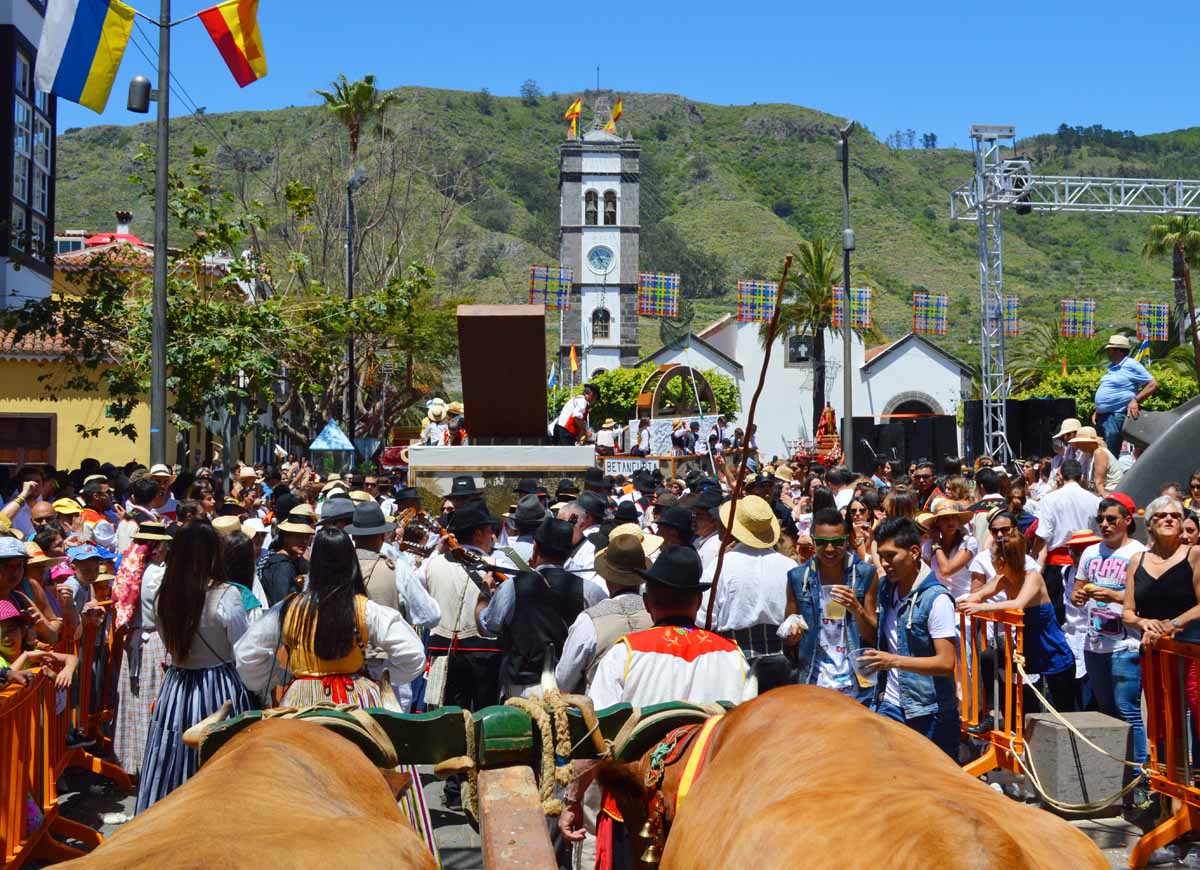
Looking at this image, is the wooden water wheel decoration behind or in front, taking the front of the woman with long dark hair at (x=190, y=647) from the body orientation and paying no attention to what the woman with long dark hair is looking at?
in front

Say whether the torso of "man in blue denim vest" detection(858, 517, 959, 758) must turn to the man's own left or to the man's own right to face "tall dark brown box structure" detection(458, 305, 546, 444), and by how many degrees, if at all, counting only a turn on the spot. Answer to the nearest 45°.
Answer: approximately 90° to the man's own right

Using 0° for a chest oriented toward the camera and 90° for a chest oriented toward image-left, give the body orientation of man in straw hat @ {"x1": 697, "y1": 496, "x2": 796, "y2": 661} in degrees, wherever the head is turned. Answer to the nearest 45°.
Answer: approximately 180°

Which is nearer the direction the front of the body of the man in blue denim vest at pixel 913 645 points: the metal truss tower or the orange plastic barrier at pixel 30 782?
the orange plastic barrier

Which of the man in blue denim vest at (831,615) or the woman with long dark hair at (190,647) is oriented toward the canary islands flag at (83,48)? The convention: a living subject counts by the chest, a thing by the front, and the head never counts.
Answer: the woman with long dark hair

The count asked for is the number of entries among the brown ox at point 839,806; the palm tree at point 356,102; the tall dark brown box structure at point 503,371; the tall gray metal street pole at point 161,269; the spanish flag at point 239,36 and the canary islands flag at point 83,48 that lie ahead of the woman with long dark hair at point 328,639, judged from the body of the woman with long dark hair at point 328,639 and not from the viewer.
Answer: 5

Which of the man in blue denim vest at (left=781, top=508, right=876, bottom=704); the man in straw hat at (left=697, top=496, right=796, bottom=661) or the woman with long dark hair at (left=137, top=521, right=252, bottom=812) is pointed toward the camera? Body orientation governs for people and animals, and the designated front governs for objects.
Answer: the man in blue denim vest

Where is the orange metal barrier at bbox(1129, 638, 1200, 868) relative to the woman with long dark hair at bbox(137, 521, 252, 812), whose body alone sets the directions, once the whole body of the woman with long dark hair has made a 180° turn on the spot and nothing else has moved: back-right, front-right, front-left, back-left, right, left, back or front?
left

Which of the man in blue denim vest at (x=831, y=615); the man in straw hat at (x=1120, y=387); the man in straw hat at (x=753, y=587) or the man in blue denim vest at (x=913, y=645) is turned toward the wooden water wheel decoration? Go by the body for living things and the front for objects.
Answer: the man in straw hat at (x=753, y=587)

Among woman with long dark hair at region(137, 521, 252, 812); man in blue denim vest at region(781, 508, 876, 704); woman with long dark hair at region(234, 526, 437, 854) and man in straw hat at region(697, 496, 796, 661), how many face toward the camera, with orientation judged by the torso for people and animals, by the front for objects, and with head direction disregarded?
1

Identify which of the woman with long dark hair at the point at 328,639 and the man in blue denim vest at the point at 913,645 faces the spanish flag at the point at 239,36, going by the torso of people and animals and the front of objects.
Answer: the woman with long dark hair

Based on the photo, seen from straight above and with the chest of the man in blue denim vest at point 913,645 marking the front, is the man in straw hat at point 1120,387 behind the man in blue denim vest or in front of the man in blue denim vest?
behind

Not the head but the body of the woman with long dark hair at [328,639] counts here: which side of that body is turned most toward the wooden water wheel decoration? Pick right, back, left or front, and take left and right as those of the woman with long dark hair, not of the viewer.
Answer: front

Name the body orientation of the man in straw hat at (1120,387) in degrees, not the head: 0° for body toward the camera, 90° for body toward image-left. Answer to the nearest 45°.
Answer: approximately 45°

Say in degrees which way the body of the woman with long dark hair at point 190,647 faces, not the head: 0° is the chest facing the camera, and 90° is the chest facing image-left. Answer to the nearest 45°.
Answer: approximately 180°

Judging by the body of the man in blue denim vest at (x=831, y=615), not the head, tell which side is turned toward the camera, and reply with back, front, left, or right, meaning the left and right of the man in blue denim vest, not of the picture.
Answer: front

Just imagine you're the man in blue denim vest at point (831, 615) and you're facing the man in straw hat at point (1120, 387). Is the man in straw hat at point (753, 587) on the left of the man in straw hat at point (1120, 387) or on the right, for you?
left

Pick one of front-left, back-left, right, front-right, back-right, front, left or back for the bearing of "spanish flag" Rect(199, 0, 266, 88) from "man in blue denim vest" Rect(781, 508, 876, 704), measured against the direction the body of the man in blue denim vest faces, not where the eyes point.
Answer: back-right
